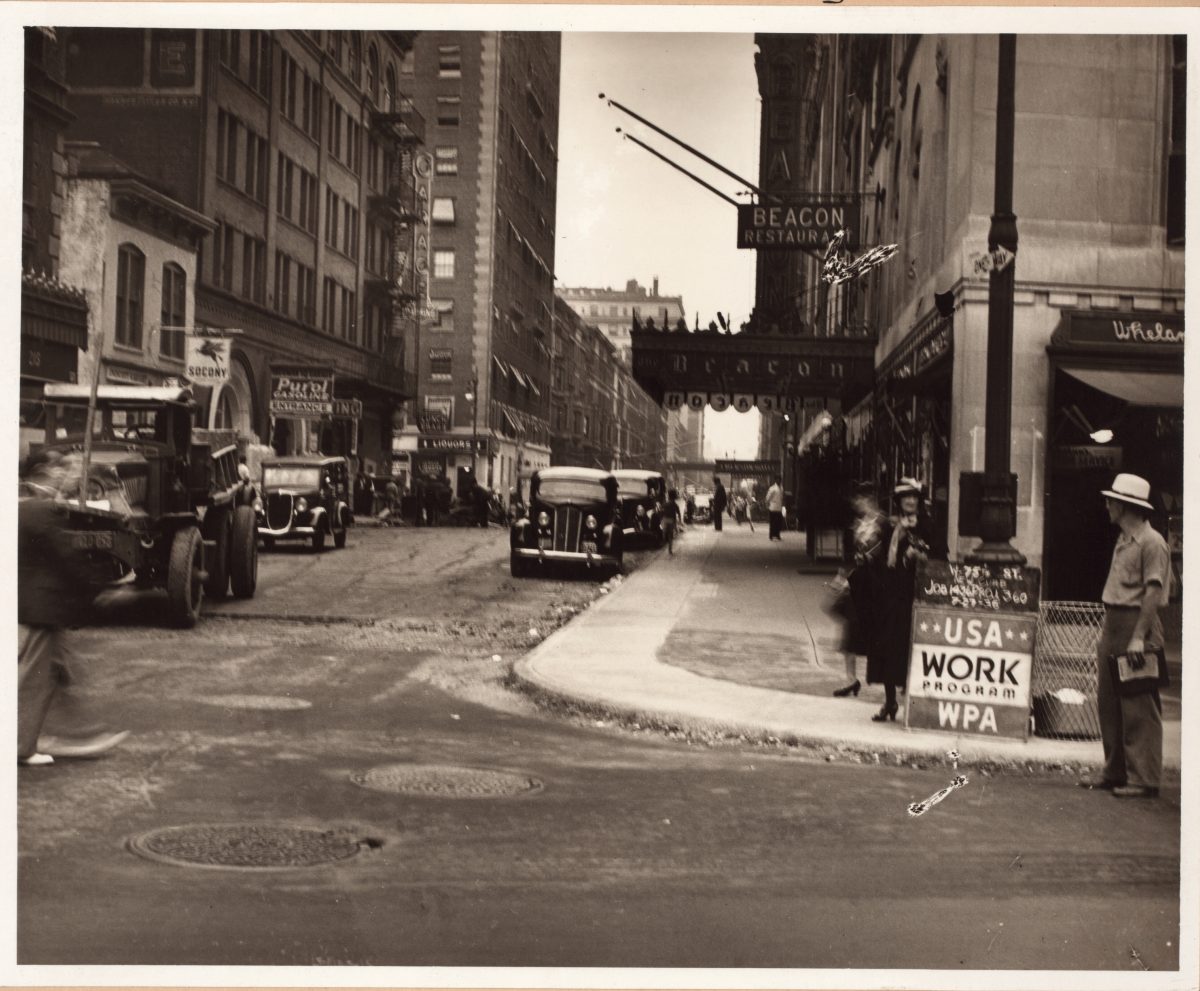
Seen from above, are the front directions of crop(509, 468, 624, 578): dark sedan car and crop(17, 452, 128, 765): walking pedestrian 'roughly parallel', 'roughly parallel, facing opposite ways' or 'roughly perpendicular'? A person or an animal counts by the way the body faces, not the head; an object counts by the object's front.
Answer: roughly perpendicular

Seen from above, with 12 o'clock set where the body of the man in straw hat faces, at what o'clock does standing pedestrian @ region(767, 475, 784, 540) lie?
The standing pedestrian is roughly at 2 o'clock from the man in straw hat.

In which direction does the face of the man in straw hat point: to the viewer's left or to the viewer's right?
to the viewer's left

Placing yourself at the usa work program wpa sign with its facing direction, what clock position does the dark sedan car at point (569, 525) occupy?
The dark sedan car is roughly at 5 o'clock from the usa work program wpa sign.

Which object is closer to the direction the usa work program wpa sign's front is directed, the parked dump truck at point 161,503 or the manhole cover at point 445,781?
the manhole cover

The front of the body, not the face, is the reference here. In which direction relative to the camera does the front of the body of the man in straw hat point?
to the viewer's left

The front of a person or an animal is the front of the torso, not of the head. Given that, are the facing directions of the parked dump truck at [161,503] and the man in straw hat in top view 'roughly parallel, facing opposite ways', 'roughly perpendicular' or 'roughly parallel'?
roughly perpendicular

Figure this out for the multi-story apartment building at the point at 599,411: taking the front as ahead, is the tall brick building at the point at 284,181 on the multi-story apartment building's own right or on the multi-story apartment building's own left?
on the multi-story apartment building's own right
